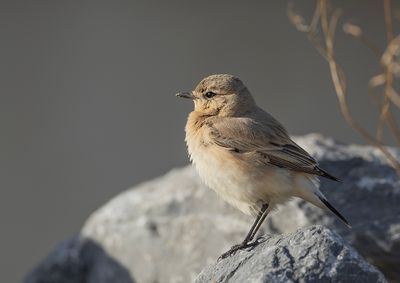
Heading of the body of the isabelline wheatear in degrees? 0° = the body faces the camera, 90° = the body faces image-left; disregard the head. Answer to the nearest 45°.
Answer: approximately 90°
